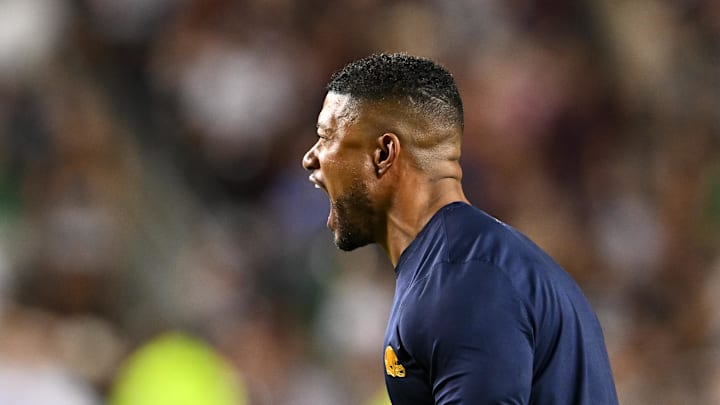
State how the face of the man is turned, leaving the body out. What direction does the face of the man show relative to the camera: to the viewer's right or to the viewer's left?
to the viewer's left

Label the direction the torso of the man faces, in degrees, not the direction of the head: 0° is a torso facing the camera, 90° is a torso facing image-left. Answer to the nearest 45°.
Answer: approximately 90°
